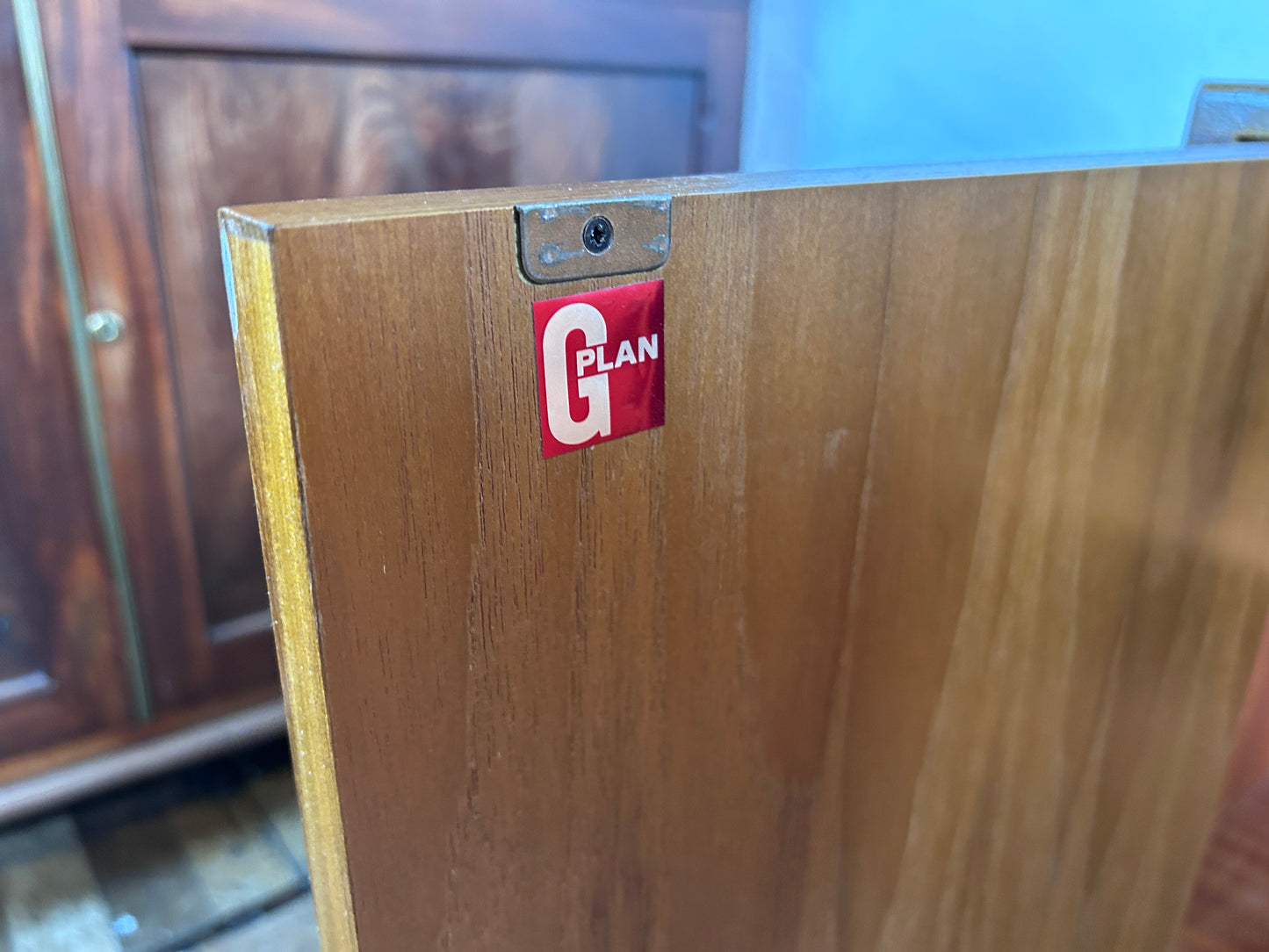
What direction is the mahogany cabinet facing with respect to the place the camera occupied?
facing the viewer
